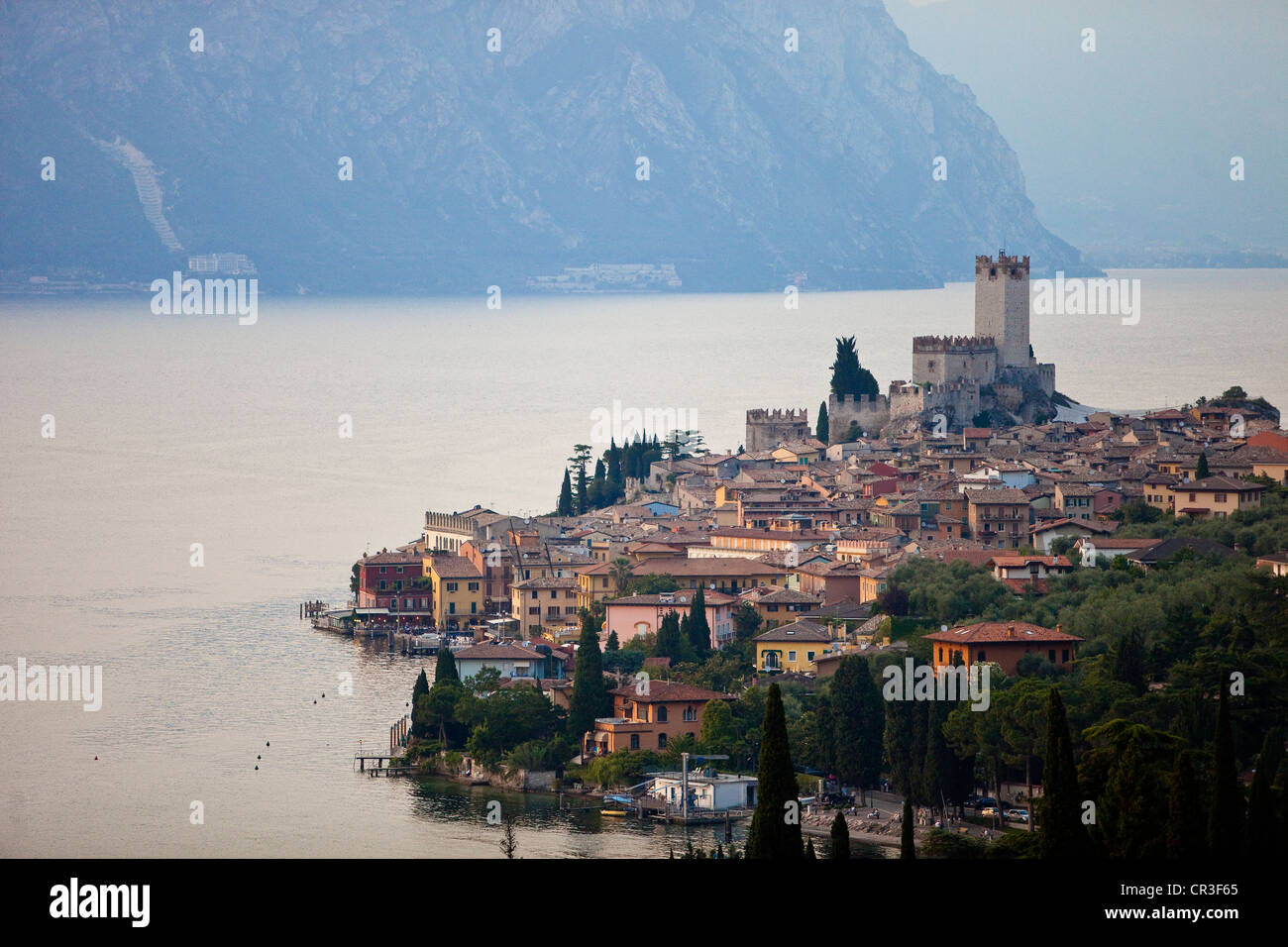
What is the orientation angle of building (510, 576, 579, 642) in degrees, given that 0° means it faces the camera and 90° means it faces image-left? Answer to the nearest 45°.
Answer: approximately 0°

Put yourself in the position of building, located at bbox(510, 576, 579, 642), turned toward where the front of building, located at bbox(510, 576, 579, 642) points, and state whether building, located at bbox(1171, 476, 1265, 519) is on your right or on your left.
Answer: on your left

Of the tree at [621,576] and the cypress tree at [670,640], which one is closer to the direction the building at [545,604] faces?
the cypress tree

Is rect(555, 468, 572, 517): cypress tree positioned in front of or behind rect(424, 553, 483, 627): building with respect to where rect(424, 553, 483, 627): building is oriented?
behind

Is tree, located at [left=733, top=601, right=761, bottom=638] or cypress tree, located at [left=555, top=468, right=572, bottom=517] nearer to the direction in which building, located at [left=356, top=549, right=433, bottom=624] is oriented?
the tree

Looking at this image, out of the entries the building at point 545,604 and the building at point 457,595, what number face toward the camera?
2

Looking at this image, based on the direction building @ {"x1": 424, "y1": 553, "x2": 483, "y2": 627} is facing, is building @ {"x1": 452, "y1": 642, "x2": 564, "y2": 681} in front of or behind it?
in front

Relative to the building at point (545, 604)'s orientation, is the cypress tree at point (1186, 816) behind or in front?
in front
